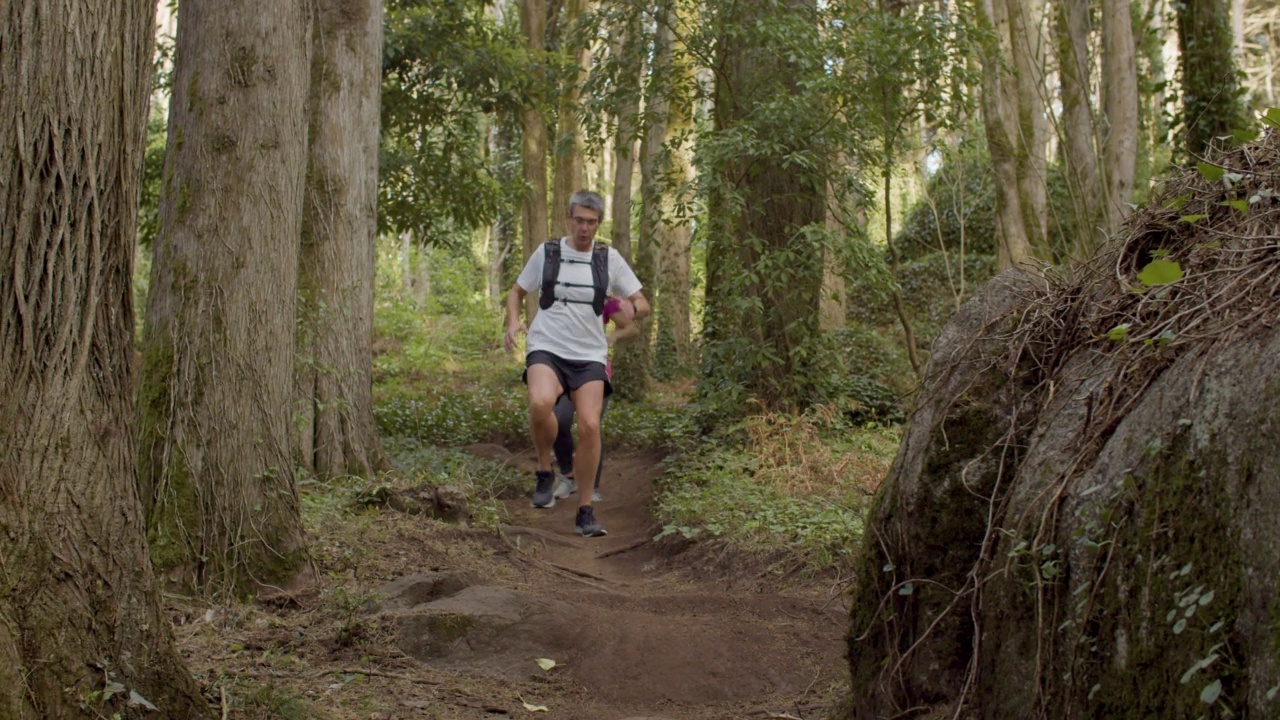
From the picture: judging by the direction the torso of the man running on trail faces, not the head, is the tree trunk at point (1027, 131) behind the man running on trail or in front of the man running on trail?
behind

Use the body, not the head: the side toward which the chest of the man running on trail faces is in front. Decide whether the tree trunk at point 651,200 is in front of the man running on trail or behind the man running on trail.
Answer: behind

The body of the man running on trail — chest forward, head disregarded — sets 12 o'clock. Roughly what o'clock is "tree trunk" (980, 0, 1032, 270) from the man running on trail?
The tree trunk is roughly at 7 o'clock from the man running on trail.

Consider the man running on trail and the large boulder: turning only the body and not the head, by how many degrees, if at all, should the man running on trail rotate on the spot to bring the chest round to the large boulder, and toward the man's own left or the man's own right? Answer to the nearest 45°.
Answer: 0° — they already face it

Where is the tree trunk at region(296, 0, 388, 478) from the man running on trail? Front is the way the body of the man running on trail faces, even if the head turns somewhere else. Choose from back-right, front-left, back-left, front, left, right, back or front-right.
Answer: back-right

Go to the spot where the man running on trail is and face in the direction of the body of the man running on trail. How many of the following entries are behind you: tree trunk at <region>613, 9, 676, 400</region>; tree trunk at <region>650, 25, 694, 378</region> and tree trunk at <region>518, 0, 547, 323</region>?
3

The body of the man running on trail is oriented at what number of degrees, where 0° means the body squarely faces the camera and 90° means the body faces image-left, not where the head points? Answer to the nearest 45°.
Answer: approximately 0°

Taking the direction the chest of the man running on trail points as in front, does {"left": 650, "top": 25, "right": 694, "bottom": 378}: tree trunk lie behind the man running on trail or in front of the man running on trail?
behind

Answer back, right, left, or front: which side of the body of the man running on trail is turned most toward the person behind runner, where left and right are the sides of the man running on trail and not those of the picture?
back

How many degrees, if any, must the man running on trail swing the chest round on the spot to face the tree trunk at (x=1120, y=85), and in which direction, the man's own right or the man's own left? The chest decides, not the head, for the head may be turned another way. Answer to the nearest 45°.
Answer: approximately 135° to the man's own left

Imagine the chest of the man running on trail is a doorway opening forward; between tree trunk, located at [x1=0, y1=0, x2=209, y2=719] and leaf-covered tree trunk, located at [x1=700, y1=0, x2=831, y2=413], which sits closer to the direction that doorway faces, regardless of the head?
the tree trunk

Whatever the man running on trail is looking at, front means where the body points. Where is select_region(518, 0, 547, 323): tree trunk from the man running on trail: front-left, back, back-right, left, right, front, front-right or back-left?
back

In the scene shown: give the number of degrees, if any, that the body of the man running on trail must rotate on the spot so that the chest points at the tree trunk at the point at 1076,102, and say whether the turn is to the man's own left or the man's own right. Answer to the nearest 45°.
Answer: approximately 135° to the man's own left
